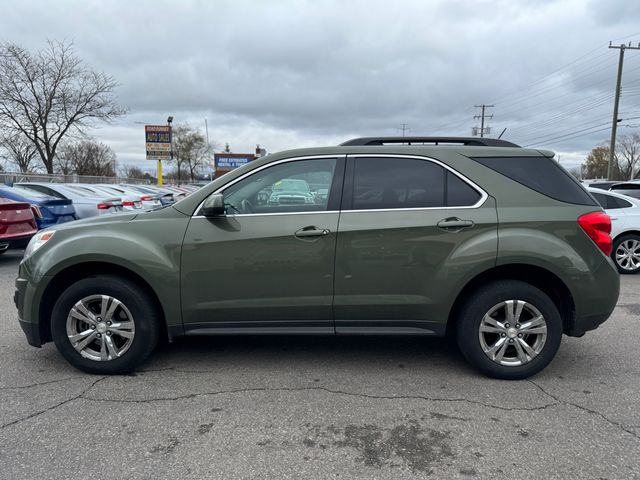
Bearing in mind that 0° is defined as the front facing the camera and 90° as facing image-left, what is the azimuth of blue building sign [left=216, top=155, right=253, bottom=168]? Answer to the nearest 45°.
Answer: approximately 0°

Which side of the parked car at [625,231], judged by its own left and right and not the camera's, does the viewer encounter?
left

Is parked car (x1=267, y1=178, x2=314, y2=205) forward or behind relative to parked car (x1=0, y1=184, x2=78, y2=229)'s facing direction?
behind

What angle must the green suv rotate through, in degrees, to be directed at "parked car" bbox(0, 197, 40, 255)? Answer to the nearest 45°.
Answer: approximately 45° to its right

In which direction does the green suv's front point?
to the viewer's left

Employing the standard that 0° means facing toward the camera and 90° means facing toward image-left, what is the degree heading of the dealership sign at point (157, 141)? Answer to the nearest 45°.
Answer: approximately 0°

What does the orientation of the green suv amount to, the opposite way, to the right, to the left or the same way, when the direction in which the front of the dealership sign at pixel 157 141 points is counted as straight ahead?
to the right

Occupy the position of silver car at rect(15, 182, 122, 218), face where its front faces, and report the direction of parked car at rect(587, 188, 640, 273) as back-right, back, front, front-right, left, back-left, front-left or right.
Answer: back

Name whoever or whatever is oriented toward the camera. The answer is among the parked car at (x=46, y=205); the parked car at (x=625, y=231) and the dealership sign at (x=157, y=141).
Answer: the dealership sign

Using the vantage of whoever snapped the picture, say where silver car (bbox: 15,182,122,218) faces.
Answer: facing away from the viewer and to the left of the viewer
